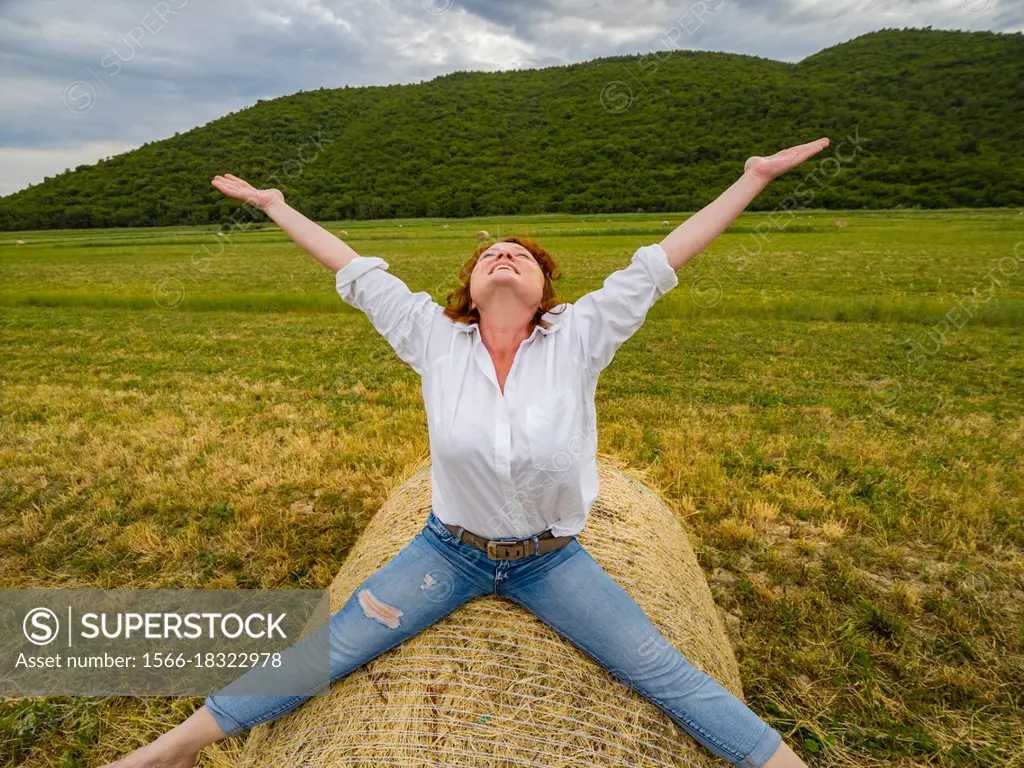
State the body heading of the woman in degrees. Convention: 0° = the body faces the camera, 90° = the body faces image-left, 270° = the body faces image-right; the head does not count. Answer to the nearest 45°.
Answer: approximately 0°

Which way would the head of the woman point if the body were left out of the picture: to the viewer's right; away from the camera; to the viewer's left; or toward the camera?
toward the camera
